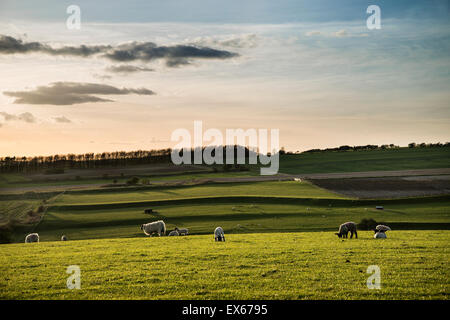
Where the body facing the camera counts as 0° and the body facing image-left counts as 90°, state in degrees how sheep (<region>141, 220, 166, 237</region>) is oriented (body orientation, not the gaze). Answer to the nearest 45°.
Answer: approximately 90°
